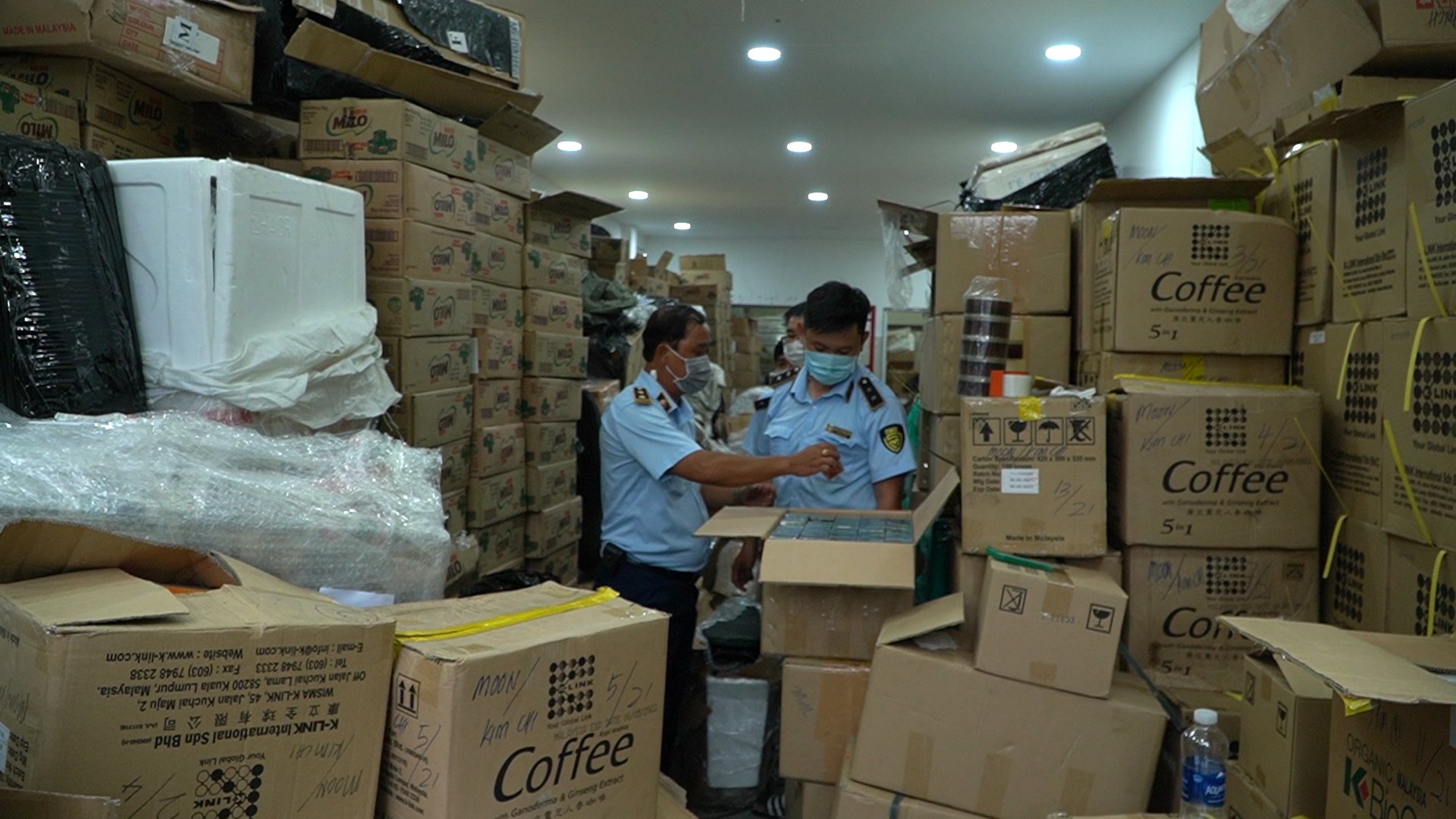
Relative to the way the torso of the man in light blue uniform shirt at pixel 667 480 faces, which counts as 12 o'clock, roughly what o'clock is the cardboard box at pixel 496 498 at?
The cardboard box is roughly at 8 o'clock from the man in light blue uniform shirt.

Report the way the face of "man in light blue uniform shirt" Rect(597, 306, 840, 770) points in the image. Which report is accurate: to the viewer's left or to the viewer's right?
to the viewer's right

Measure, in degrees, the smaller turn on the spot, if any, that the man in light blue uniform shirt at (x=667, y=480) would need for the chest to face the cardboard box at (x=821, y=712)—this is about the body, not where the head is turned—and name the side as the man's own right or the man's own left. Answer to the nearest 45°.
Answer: approximately 45° to the man's own right

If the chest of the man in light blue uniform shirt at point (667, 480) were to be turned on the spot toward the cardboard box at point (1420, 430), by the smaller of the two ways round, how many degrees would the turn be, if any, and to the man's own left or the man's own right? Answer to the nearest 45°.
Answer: approximately 45° to the man's own right

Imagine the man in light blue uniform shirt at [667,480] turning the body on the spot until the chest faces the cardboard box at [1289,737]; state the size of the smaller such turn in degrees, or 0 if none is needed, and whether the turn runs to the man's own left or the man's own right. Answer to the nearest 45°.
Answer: approximately 45° to the man's own right

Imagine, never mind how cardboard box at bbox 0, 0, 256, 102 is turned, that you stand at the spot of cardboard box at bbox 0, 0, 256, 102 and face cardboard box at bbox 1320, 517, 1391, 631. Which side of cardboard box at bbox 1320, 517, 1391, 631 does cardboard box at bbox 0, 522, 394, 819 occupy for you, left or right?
right

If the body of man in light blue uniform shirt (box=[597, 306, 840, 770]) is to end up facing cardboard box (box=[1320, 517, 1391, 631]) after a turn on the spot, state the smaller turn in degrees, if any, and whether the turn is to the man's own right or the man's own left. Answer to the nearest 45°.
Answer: approximately 45° to the man's own right

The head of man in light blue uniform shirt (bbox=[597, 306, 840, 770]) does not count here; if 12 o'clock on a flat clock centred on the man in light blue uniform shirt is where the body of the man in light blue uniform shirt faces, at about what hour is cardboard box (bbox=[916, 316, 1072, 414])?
The cardboard box is roughly at 12 o'clock from the man in light blue uniform shirt.

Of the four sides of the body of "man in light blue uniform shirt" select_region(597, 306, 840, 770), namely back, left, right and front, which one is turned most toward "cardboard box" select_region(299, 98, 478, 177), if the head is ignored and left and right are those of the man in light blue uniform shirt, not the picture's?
back

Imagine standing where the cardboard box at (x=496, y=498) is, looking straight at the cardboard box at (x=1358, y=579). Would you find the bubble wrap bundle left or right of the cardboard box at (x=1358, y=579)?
right

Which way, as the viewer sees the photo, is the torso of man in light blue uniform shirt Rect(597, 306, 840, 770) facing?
to the viewer's right

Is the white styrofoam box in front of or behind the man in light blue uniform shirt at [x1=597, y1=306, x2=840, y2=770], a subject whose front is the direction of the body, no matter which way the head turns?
behind

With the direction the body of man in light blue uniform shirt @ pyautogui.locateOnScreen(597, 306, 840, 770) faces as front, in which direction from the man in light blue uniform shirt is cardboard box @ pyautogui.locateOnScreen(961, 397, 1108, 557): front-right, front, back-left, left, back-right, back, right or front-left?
front-right

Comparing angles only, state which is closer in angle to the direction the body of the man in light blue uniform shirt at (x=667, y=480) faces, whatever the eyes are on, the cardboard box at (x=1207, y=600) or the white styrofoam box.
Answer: the cardboard box
